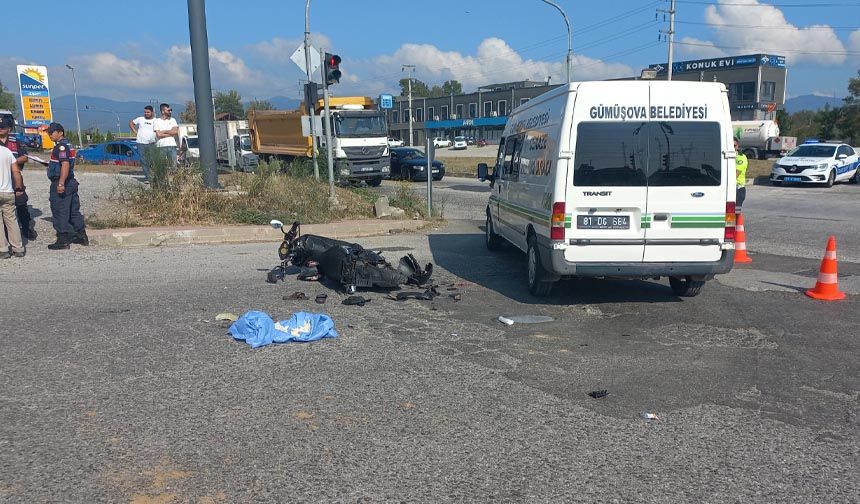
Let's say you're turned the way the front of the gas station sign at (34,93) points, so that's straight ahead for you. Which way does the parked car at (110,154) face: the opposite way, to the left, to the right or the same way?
to the right

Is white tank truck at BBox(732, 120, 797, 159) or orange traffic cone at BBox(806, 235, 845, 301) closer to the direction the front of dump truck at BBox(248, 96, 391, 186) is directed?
the orange traffic cone

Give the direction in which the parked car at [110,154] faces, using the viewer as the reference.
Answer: facing to the left of the viewer

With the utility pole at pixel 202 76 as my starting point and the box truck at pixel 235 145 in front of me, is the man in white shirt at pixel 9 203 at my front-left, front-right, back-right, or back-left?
back-left

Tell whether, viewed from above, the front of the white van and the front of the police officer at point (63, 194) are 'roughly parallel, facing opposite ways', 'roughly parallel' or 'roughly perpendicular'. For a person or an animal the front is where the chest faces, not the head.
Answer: roughly perpendicular

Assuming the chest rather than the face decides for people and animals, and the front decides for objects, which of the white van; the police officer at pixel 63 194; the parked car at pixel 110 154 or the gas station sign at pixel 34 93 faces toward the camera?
the gas station sign

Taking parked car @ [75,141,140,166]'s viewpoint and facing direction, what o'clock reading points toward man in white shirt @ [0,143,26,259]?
The man in white shirt is roughly at 9 o'clock from the parked car.
